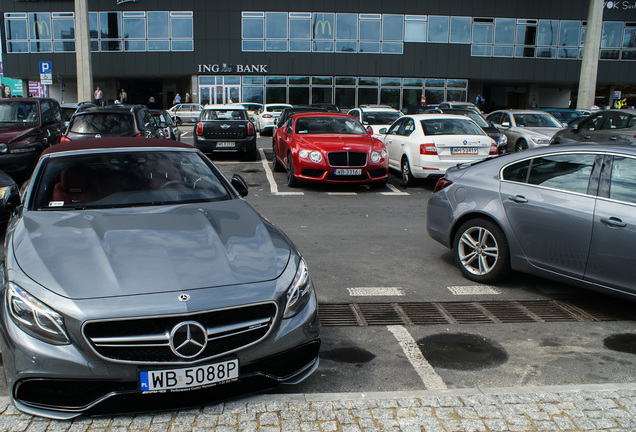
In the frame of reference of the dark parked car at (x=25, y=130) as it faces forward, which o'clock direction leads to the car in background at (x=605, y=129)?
The car in background is roughly at 8 o'clock from the dark parked car.

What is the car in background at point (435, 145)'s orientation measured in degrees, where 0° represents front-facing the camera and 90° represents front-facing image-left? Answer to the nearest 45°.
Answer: approximately 135°

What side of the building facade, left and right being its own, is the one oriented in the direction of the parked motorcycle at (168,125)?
front

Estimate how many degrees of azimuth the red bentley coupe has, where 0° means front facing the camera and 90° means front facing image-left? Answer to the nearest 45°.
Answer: approximately 315°

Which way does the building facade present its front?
toward the camera

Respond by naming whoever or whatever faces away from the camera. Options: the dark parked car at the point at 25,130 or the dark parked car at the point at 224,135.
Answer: the dark parked car at the point at 224,135

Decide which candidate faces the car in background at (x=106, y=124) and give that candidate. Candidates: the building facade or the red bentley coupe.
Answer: the building facade

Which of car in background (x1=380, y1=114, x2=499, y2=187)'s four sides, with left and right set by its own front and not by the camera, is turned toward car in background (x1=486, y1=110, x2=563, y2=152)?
right

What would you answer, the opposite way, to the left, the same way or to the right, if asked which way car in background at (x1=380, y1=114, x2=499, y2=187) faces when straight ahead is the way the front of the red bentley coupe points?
the opposite way

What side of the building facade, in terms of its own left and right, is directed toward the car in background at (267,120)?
front

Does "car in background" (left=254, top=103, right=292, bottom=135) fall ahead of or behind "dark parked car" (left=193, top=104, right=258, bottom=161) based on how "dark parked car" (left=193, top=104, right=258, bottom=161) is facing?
ahead

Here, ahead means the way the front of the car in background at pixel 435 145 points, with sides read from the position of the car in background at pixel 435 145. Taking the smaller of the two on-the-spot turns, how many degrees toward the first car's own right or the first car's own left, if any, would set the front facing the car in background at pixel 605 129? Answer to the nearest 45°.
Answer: approximately 90° to the first car's own right

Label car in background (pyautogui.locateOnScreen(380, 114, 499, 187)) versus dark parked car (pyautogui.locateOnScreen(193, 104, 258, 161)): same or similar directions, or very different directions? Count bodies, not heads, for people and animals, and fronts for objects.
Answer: same or similar directions

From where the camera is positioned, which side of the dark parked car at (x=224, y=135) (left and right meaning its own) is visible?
back

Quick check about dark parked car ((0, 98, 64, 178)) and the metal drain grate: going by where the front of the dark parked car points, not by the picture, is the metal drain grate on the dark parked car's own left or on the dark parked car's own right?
on the dark parked car's own left

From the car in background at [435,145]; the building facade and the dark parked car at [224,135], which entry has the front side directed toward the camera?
the building facade

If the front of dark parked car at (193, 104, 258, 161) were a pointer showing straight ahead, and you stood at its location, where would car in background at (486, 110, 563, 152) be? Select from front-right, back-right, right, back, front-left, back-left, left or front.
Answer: right
